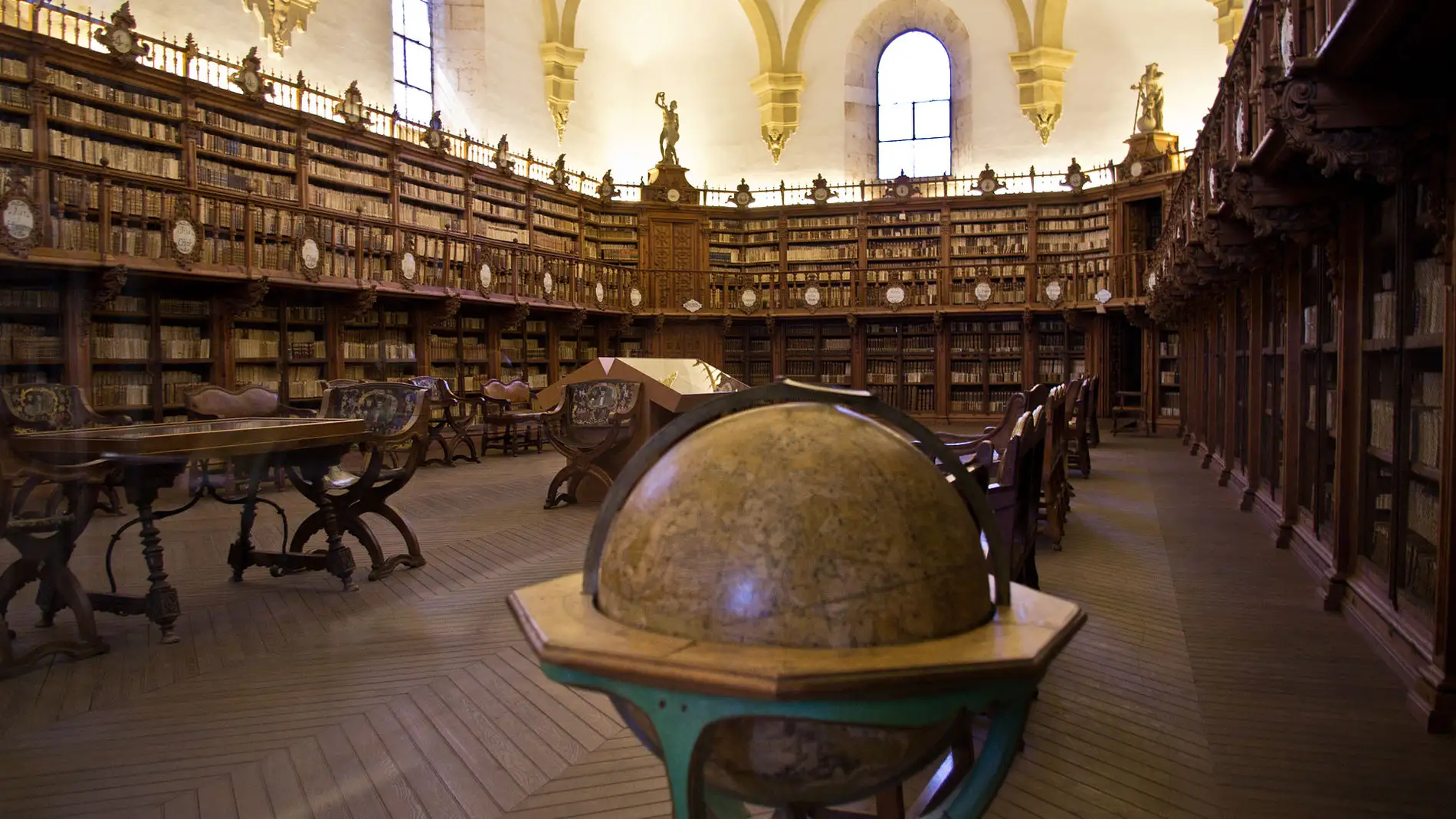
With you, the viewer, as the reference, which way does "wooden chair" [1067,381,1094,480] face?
facing to the left of the viewer

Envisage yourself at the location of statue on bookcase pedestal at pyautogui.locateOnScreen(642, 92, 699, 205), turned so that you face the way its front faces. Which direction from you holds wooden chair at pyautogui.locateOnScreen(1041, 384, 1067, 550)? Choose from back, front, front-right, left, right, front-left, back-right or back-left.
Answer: front

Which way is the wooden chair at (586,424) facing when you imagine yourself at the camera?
facing the viewer and to the left of the viewer

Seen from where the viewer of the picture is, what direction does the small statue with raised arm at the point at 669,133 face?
facing the viewer

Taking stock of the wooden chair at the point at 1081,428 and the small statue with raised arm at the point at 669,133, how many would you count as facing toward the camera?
1

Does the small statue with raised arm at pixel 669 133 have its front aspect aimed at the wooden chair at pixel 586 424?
yes
